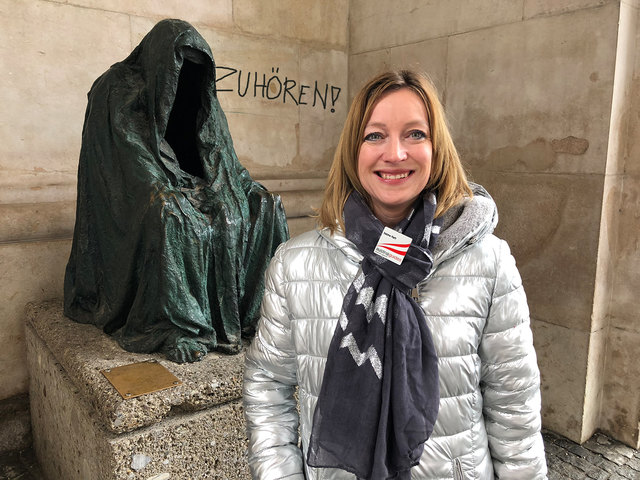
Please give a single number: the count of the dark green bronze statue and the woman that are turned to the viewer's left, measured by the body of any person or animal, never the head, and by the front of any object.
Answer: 0

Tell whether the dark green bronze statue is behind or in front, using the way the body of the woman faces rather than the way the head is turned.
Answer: behind

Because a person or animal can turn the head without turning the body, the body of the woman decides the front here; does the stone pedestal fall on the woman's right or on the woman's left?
on the woman's right

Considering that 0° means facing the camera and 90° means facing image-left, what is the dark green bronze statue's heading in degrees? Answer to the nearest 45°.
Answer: approximately 315°

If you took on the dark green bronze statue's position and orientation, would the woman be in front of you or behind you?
in front

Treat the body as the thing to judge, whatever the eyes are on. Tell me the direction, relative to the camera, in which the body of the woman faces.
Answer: toward the camera
